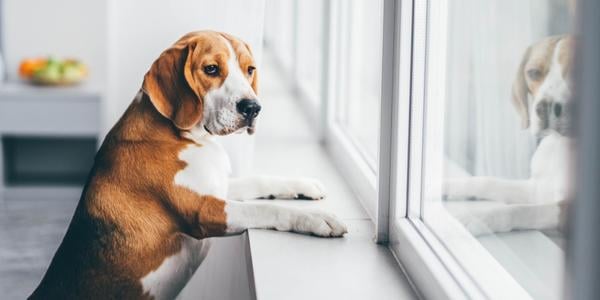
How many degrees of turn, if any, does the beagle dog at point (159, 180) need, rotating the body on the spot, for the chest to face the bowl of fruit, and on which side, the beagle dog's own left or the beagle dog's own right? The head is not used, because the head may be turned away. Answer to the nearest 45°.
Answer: approximately 90° to the beagle dog's own left

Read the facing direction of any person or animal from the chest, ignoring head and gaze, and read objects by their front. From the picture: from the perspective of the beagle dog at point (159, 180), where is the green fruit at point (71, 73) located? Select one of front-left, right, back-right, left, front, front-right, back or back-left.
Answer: left

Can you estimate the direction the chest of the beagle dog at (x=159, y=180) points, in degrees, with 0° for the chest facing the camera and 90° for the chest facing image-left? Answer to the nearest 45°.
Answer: approximately 270°

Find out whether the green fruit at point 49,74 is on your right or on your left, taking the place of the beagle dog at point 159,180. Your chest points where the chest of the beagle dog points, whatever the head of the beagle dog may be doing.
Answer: on your left
